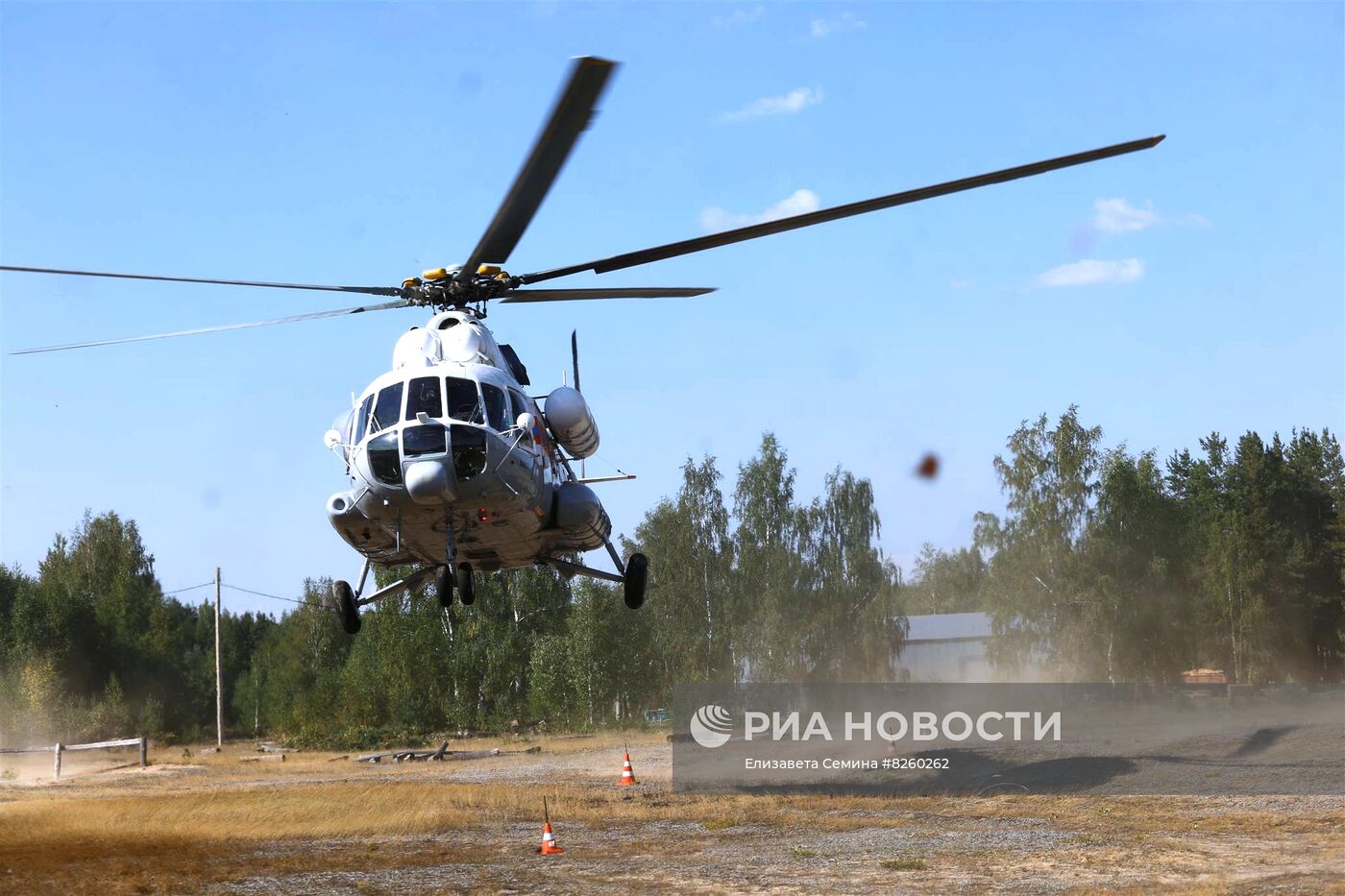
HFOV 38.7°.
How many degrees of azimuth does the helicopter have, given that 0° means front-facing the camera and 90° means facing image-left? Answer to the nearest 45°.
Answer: approximately 0°
